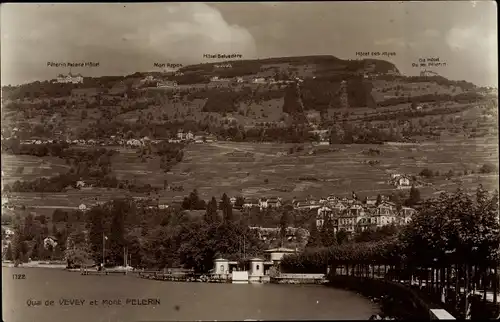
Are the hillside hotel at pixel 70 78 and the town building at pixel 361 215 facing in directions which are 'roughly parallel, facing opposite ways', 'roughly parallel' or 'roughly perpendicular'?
roughly parallel

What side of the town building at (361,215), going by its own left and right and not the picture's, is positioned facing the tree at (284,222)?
right

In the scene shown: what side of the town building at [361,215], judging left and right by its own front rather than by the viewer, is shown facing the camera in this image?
front

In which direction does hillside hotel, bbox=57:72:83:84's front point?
toward the camera

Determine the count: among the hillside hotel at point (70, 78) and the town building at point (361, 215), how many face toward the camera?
2

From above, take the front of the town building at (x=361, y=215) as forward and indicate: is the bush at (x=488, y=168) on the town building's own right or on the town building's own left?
on the town building's own left
